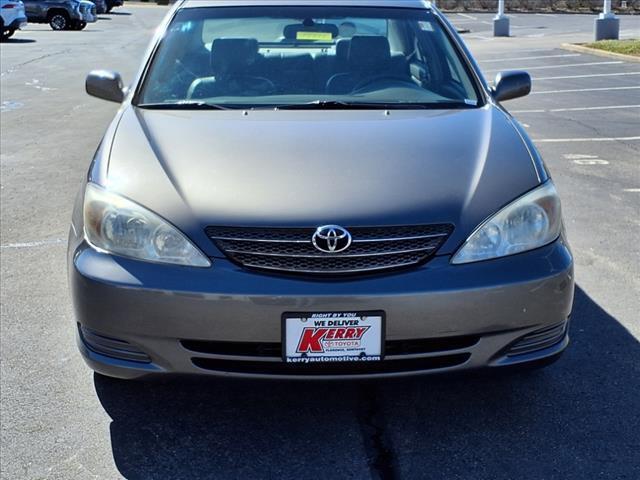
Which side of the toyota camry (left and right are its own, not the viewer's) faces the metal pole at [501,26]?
back

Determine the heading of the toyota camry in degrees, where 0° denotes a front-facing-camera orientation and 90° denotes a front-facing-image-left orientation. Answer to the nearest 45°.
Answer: approximately 0°

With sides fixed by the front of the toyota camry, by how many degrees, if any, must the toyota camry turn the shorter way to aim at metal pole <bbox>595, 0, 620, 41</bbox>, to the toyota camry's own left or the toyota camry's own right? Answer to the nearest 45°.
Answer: approximately 180°
